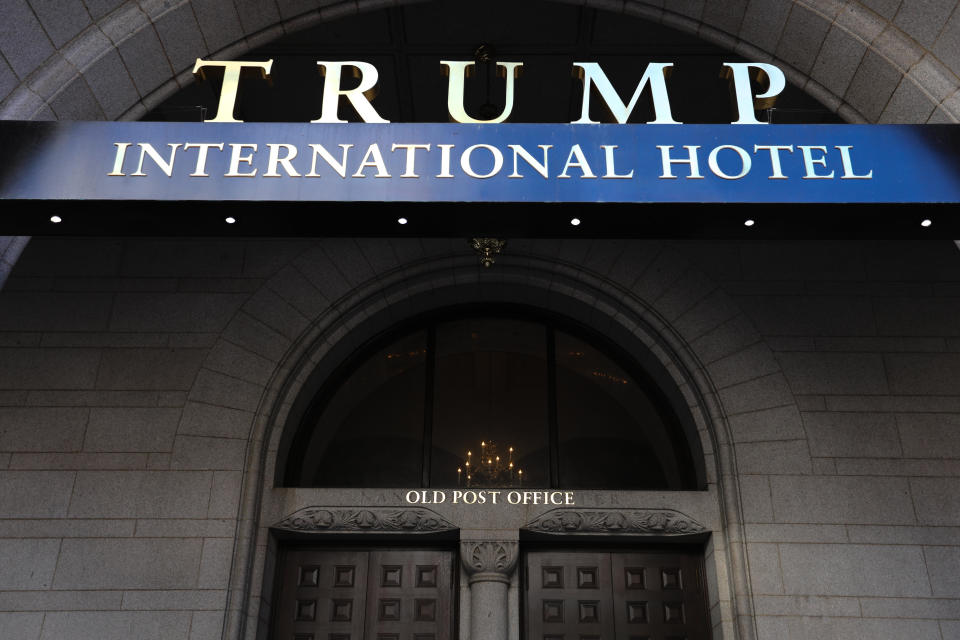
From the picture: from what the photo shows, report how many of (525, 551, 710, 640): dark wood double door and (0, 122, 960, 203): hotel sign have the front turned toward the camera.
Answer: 2

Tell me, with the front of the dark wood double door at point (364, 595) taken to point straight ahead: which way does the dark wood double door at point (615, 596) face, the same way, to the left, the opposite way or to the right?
the same way

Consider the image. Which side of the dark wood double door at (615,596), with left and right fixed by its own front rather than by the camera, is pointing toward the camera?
front

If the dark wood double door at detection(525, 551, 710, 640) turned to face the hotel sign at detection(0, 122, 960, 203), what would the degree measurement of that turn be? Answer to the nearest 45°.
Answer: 0° — it already faces it

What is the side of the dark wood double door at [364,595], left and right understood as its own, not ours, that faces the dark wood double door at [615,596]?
left

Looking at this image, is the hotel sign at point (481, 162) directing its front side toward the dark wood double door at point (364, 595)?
no

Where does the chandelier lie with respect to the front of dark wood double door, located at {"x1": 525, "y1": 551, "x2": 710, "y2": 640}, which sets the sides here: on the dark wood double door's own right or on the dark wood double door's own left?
on the dark wood double door's own right

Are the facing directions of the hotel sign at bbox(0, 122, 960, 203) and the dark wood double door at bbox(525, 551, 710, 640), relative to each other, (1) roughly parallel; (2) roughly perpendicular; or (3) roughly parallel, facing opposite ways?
roughly parallel

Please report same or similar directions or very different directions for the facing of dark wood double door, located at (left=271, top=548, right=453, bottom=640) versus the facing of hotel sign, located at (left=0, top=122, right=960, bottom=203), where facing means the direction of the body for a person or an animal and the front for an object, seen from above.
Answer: same or similar directions

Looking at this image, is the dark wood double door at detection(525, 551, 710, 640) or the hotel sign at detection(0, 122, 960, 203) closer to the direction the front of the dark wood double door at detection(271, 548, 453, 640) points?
the hotel sign

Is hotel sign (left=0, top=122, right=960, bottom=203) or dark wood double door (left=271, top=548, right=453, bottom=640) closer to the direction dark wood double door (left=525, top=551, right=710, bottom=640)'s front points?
the hotel sign

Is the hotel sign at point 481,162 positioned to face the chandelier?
no
